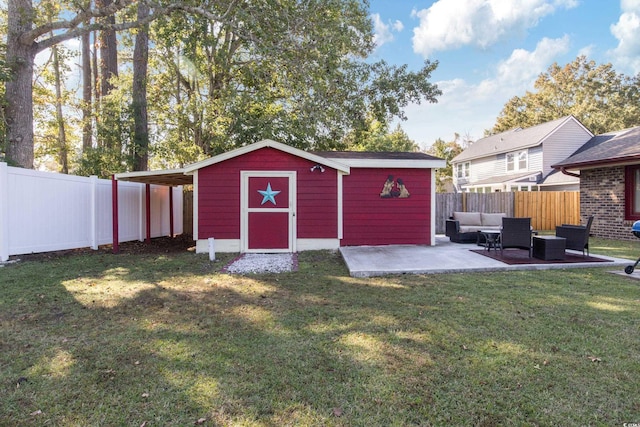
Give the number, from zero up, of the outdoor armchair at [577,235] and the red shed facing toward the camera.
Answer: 1

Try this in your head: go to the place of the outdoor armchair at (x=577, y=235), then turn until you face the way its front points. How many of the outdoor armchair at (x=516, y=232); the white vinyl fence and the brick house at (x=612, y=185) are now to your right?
1

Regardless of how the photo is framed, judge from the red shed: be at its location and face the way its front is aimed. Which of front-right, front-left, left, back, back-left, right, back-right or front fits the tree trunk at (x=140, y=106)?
back-right

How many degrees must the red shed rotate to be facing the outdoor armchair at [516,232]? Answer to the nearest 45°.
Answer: approximately 45° to its left

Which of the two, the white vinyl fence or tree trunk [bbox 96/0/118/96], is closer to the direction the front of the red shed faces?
the white vinyl fence

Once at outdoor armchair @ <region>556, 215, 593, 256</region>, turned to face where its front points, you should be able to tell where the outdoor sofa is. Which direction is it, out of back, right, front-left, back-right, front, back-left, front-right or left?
front-right

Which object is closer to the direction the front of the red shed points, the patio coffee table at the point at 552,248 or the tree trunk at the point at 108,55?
the patio coffee table

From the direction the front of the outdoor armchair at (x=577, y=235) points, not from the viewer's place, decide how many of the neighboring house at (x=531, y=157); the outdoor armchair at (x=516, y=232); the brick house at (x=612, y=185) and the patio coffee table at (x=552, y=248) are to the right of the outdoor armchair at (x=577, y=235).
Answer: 2

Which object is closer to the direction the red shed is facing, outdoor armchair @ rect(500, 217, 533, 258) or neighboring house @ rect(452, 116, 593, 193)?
the outdoor armchair

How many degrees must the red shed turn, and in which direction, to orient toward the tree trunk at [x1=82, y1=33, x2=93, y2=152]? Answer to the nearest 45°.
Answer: approximately 135° to its right

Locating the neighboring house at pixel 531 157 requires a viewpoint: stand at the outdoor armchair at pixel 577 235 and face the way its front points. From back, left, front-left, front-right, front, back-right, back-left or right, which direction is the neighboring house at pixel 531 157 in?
right

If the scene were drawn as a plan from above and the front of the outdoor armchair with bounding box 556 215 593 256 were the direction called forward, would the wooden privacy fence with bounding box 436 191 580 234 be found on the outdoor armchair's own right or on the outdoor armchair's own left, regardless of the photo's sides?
on the outdoor armchair's own right

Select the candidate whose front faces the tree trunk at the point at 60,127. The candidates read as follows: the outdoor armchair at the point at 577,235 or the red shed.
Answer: the outdoor armchair

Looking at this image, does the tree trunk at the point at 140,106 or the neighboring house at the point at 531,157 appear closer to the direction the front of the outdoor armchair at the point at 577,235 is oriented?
the tree trunk

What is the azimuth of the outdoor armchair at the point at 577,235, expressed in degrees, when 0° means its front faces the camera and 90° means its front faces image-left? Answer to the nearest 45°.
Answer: approximately 90°

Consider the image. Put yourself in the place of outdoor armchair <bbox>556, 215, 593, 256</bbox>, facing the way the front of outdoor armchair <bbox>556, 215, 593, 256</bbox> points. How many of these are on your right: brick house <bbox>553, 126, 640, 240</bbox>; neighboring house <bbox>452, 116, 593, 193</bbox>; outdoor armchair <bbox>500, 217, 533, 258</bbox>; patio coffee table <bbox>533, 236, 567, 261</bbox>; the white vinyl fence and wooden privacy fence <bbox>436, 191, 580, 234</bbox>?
3
